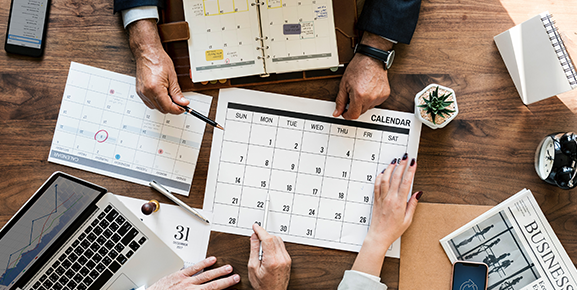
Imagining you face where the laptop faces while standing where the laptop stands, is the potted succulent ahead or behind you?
ahead

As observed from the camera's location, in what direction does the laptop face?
facing the viewer and to the right of the viewer
